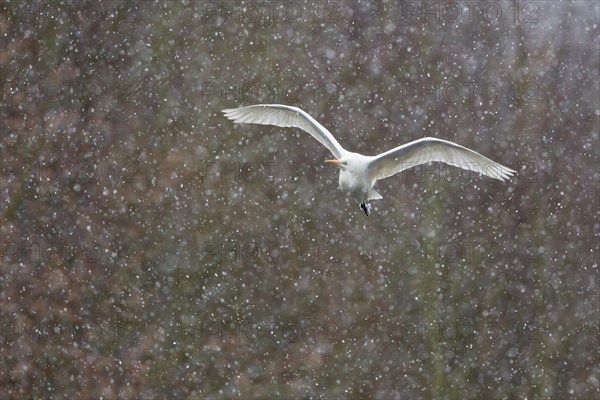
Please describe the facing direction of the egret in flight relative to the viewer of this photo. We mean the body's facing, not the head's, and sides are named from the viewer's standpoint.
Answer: facing the viewer and to the left of the viewer
